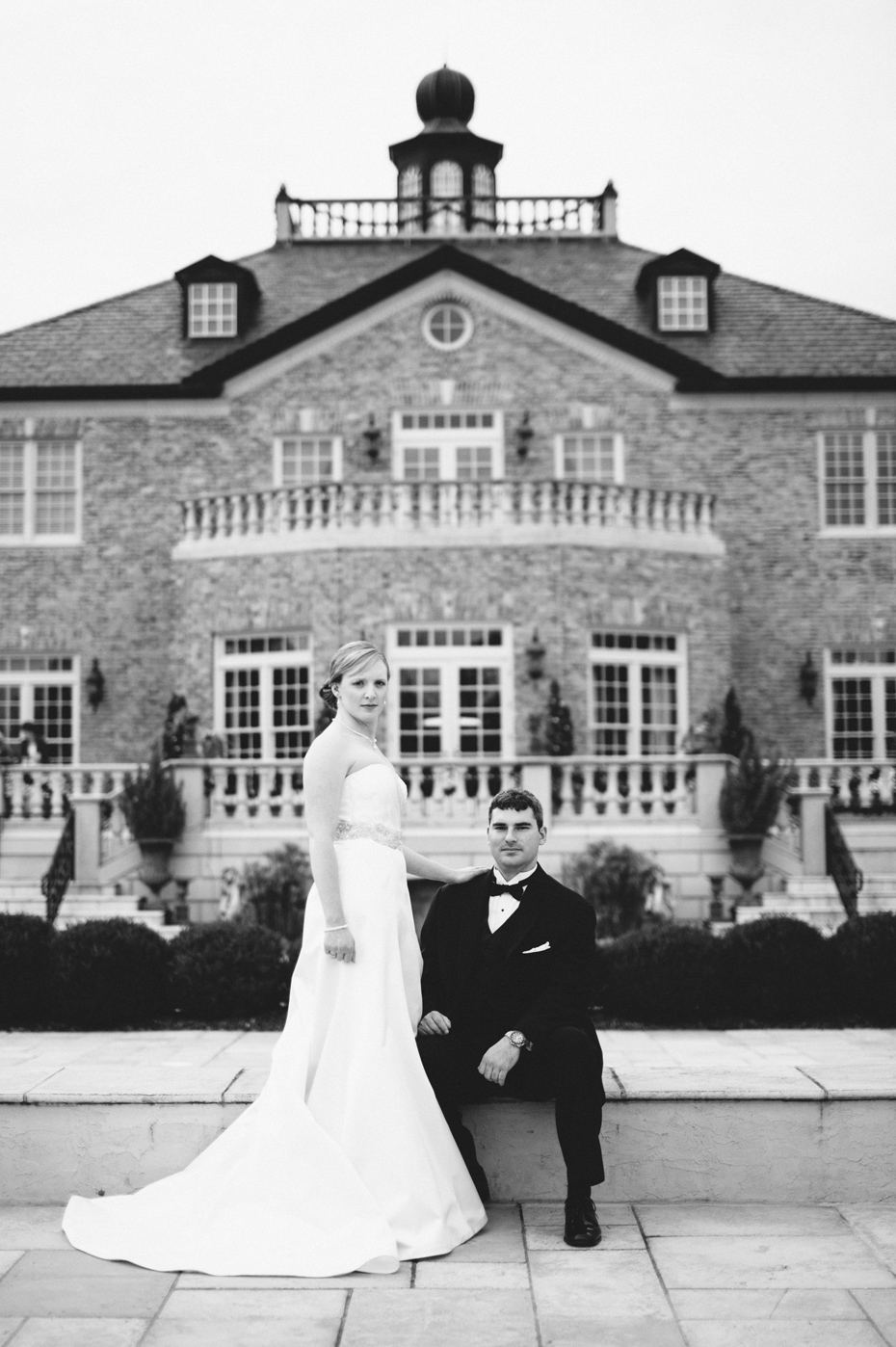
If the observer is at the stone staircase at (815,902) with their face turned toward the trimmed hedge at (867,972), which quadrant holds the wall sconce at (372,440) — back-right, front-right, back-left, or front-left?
back-right

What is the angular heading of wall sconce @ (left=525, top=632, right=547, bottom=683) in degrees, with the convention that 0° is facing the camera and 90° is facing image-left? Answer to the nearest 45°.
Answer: approximately 0°

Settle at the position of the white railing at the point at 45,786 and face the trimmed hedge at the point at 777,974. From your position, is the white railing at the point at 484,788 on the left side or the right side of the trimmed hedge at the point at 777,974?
left

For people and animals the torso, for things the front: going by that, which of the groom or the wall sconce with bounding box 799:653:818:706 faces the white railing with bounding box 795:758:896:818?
the wall sconce

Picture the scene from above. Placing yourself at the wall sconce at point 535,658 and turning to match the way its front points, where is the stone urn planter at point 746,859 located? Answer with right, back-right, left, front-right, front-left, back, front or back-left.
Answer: front-left

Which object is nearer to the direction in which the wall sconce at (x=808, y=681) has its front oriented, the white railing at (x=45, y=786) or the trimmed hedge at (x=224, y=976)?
the trimmed hedge

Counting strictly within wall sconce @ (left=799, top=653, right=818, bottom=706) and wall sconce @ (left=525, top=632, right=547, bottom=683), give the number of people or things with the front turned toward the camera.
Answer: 2

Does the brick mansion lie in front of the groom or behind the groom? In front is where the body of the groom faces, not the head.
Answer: behind

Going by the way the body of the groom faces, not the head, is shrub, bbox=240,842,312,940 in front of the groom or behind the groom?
behind

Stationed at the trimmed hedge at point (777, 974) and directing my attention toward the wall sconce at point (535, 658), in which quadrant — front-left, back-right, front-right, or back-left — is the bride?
back-left

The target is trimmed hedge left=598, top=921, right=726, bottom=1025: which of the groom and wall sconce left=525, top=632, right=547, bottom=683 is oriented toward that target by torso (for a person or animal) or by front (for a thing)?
the wall sconce
